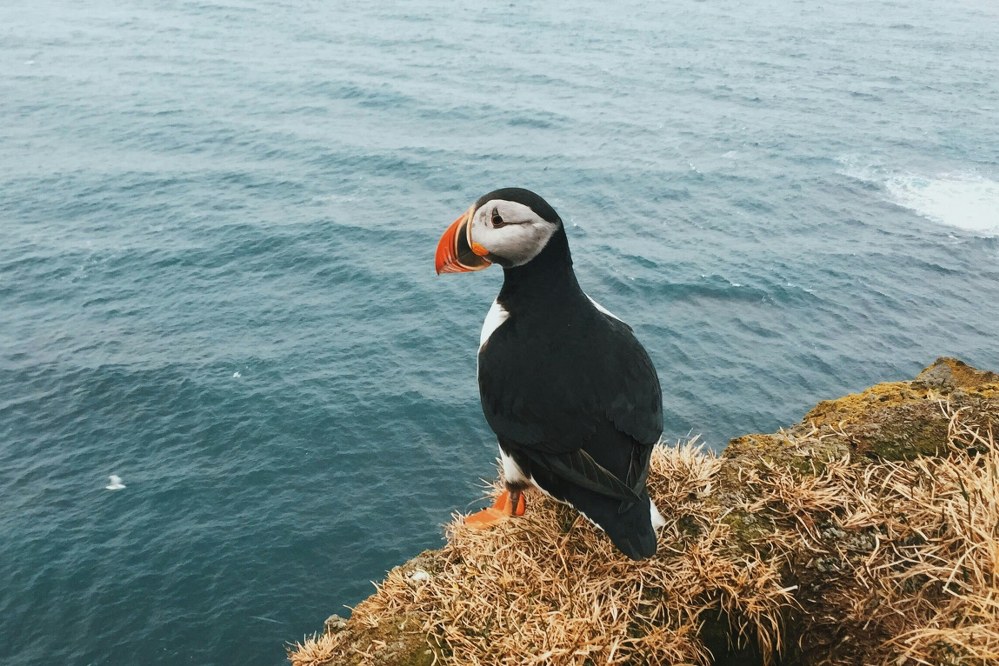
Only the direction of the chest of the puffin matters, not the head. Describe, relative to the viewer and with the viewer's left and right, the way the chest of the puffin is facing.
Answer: facing away from the viewer and to the left of the viewer
